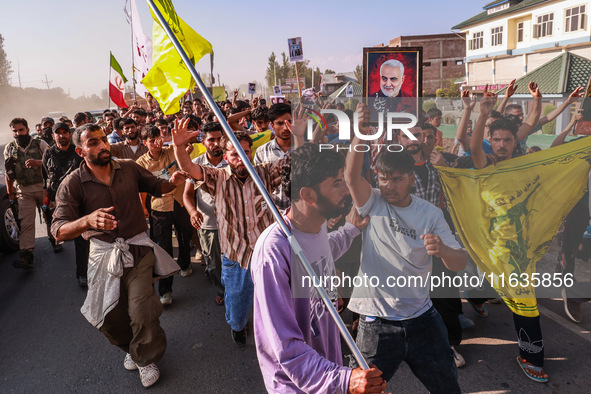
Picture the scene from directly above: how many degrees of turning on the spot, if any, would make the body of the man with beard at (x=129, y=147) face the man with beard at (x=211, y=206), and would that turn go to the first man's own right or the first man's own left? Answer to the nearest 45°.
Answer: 0° — they already face them

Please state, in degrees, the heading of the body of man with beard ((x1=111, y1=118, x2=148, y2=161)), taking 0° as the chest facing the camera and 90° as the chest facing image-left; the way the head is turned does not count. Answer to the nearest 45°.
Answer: approximately 0°

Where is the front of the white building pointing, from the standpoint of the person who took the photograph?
facing the viewer and to the left of the viewer

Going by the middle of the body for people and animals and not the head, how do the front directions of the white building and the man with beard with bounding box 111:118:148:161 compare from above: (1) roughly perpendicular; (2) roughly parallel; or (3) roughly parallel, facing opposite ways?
roughly perpendicular

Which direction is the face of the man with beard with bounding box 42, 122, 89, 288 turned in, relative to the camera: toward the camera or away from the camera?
toward the camera

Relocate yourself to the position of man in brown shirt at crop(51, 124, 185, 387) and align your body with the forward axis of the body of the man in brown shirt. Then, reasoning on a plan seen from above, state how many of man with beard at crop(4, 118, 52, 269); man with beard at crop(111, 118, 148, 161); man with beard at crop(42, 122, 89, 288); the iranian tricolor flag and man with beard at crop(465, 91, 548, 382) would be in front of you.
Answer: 1

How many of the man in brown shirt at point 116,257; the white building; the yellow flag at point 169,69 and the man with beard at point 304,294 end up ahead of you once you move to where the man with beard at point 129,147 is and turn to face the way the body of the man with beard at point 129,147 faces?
3

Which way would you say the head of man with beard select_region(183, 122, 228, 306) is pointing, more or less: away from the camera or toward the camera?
toward the camera

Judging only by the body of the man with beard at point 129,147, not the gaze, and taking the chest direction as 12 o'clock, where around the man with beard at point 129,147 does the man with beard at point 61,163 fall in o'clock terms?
the man with beard at point 61,163 is roughly at 2 o'clock from the man with beard at point 129,147.

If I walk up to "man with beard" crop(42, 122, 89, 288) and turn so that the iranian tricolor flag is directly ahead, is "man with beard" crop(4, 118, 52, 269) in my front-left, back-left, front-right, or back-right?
front-left

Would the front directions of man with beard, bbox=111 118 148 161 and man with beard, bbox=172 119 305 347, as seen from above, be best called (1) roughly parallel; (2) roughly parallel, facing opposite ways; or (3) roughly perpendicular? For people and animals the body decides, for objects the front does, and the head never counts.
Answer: roughly parallel

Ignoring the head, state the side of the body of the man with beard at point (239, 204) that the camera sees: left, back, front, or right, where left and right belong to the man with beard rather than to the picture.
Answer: front
